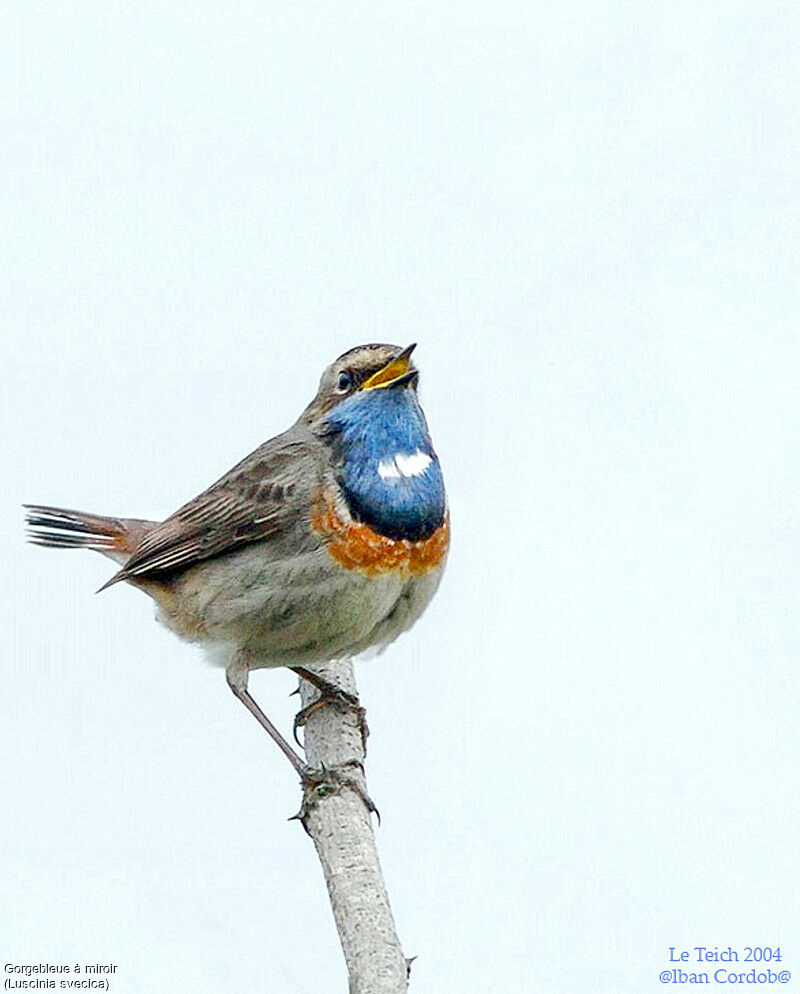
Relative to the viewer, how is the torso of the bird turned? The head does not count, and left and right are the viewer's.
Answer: facing the viewer and to the right of the viewer
